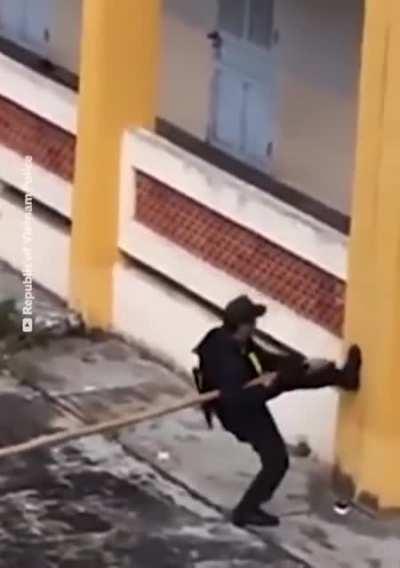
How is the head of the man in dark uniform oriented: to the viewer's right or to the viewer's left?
to the viewer's right

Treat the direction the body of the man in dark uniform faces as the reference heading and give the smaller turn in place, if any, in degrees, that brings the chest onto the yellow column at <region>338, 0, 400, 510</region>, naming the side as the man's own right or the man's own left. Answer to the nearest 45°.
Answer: approximately 45° to the man's own left

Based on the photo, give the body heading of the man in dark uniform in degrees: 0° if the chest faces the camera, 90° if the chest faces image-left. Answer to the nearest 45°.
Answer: approximately 270°

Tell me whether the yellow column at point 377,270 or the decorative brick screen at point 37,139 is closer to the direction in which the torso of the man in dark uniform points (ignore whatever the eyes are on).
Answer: the yellow column
